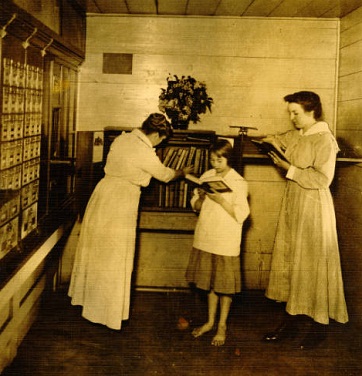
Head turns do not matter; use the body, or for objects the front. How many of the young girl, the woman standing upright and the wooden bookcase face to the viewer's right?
0

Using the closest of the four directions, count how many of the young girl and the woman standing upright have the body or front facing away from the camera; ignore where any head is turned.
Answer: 0

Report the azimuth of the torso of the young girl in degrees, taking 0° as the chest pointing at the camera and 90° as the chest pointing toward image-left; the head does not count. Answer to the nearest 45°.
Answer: approximately 45°

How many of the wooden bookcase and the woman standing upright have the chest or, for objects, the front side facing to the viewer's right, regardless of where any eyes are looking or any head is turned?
0

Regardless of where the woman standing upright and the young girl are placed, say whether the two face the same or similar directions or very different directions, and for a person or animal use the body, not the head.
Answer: same or similar directions

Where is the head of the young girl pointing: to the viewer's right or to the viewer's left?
to the viewer's left

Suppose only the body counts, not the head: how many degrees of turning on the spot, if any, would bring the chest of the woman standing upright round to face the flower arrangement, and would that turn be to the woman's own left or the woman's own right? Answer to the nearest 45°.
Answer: approximately 90° to the woman's own right

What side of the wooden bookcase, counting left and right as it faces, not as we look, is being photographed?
front
